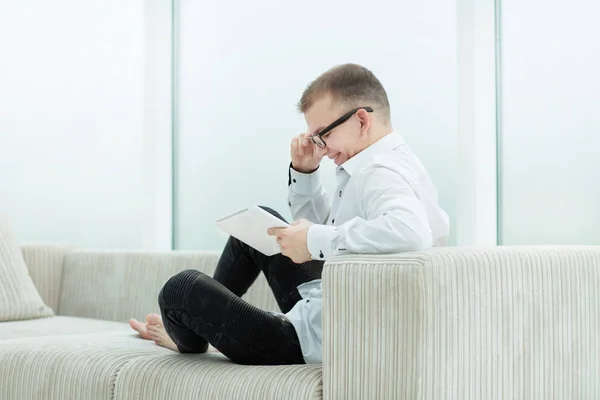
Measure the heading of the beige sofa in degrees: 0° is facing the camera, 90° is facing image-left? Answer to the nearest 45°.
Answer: approximately 45°
